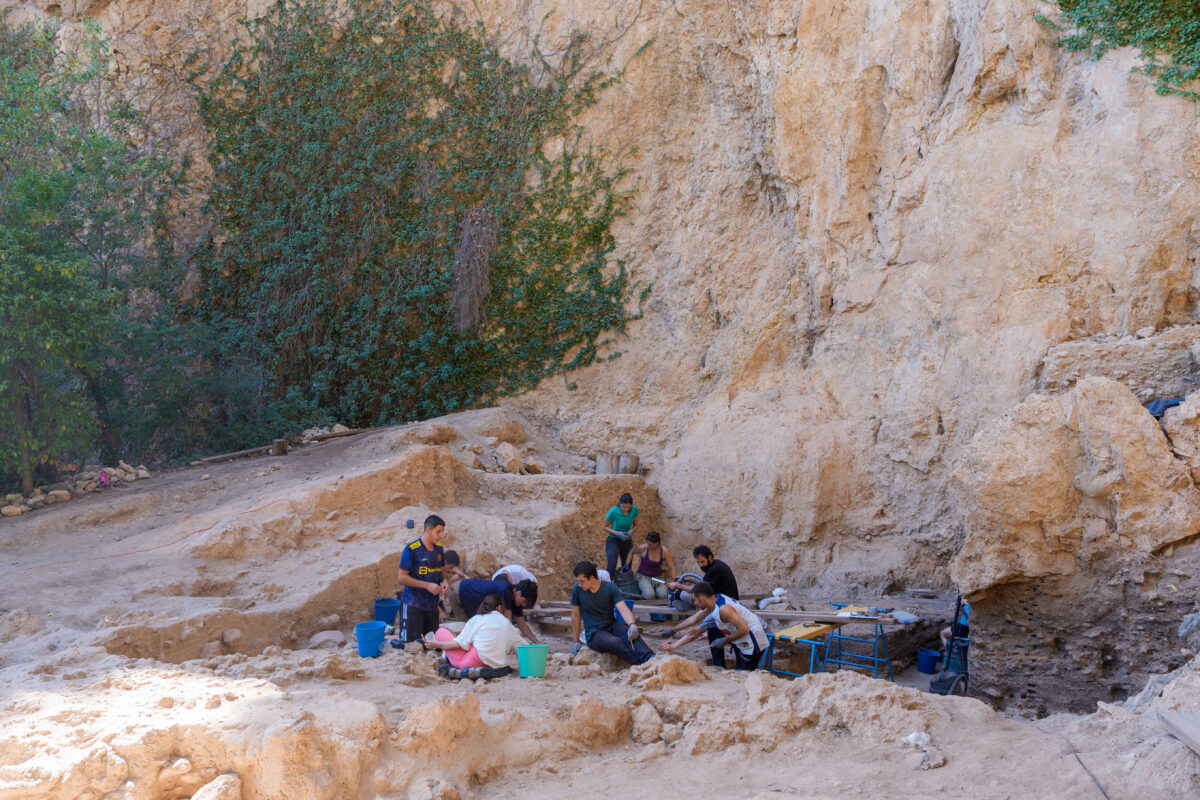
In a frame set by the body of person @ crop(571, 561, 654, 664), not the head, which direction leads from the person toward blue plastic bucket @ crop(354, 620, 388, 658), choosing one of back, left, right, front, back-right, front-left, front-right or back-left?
back-right

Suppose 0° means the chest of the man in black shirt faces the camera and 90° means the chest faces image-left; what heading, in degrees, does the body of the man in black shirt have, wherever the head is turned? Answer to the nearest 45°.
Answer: approximately 45°

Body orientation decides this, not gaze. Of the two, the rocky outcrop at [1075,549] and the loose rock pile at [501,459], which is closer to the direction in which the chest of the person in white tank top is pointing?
the loose rock pile

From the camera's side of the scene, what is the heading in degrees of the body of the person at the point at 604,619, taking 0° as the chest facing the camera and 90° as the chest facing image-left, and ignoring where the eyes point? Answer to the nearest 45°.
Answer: approximately 315°

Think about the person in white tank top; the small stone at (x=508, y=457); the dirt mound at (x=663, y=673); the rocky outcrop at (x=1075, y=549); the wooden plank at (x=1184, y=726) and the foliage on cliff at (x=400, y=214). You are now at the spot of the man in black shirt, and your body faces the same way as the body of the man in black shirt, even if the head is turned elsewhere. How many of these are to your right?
2

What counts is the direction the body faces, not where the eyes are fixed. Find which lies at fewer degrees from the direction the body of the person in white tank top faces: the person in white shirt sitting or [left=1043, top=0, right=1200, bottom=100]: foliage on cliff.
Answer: the person in white shirt sitting

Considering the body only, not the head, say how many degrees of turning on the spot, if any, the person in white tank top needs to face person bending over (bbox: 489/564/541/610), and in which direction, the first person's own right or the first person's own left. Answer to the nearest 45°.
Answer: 0° — they already face them

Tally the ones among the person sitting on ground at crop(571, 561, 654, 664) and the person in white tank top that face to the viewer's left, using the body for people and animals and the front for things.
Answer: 1

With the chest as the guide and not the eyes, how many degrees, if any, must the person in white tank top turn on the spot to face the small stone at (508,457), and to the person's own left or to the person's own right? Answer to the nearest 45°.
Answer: approximately 45° to the person's own right

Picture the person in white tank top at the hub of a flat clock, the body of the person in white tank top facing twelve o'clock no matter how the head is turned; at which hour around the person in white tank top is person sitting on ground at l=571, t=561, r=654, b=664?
The person sitting on ground is roughly at 11 o'clock from the person in white tank top.

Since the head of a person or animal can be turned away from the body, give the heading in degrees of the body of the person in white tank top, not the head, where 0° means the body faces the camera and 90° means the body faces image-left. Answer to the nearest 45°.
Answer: approximately 90°
